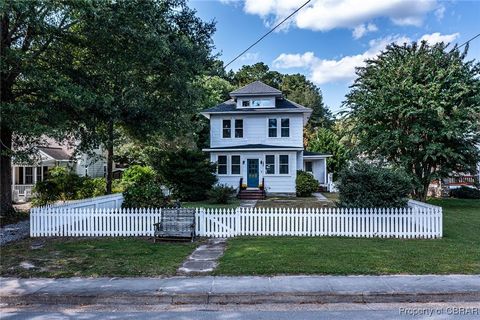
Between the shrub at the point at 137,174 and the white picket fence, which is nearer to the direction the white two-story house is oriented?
the white picket fence

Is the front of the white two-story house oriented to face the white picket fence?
yes

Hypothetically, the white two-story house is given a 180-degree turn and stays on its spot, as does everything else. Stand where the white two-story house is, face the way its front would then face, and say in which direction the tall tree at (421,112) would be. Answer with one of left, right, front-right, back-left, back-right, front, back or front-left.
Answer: back-right

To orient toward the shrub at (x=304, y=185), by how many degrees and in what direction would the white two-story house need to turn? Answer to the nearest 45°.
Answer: approximately 90° to its left

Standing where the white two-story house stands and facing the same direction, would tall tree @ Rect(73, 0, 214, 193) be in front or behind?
in front

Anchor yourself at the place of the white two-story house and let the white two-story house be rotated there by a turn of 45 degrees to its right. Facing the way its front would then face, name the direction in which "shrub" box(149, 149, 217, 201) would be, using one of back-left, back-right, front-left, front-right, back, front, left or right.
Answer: front

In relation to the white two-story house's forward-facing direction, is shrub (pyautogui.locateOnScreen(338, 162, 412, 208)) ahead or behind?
ahead

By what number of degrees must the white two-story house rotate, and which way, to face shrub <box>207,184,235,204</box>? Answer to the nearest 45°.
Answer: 0° — it already faces it

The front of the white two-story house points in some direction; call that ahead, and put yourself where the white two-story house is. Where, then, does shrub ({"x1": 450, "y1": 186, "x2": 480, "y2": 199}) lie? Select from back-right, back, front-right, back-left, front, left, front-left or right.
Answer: left

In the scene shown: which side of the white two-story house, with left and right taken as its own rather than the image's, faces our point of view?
front

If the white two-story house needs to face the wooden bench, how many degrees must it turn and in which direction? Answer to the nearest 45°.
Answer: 0° — it already faces it

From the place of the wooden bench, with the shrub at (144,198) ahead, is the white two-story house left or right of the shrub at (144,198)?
right
